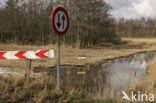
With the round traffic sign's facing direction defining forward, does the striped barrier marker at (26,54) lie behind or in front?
behind

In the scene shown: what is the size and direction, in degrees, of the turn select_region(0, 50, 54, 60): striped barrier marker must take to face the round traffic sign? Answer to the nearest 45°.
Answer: approximately 45° to its left

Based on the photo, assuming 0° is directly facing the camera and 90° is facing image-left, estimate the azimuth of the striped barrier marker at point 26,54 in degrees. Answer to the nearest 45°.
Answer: approximately 0°

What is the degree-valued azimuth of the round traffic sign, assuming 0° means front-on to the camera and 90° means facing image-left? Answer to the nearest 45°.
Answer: approximately 315°
